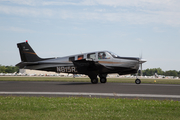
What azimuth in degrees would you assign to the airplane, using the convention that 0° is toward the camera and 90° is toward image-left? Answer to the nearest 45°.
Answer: approximately 270°
